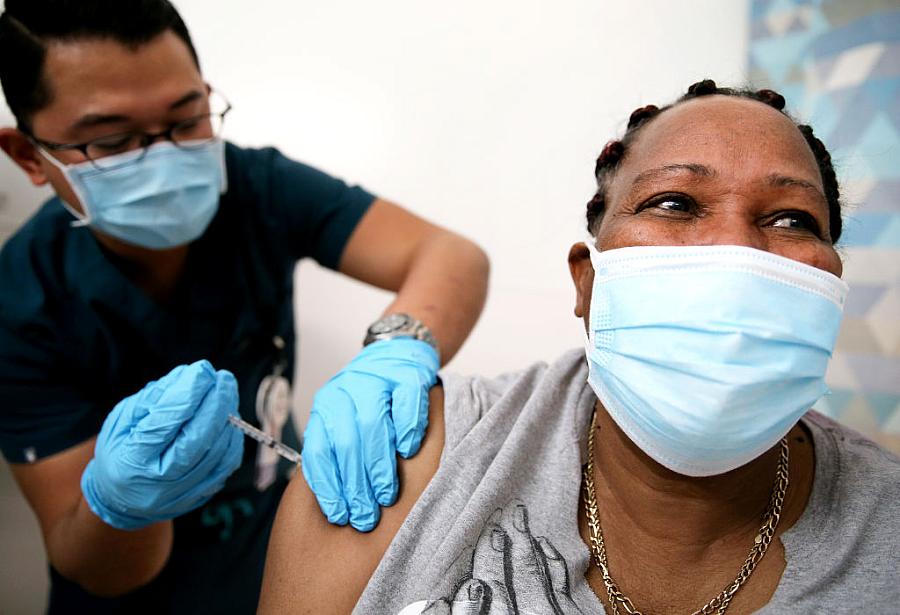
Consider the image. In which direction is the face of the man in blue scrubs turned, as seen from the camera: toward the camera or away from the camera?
toward the camera

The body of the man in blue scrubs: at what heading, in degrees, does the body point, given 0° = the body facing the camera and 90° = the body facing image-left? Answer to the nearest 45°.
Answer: approximately 315°
